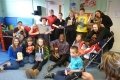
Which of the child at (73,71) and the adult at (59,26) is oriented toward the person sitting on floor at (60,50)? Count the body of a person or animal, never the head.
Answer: the adult

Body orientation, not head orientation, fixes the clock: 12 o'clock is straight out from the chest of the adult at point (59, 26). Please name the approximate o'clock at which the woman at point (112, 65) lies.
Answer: The woman is roughly at 12 o'clock from the adult.

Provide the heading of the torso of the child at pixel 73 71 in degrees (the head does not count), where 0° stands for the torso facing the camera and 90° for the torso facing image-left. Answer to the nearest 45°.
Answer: approximately 45°

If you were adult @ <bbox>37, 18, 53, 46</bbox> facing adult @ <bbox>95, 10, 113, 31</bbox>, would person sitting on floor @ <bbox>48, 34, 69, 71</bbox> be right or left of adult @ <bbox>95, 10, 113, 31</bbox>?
right

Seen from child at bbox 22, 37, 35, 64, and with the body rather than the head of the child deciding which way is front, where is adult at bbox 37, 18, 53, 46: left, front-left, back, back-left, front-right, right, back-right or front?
back-left

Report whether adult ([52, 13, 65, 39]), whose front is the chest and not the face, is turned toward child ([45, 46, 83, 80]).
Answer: yes
